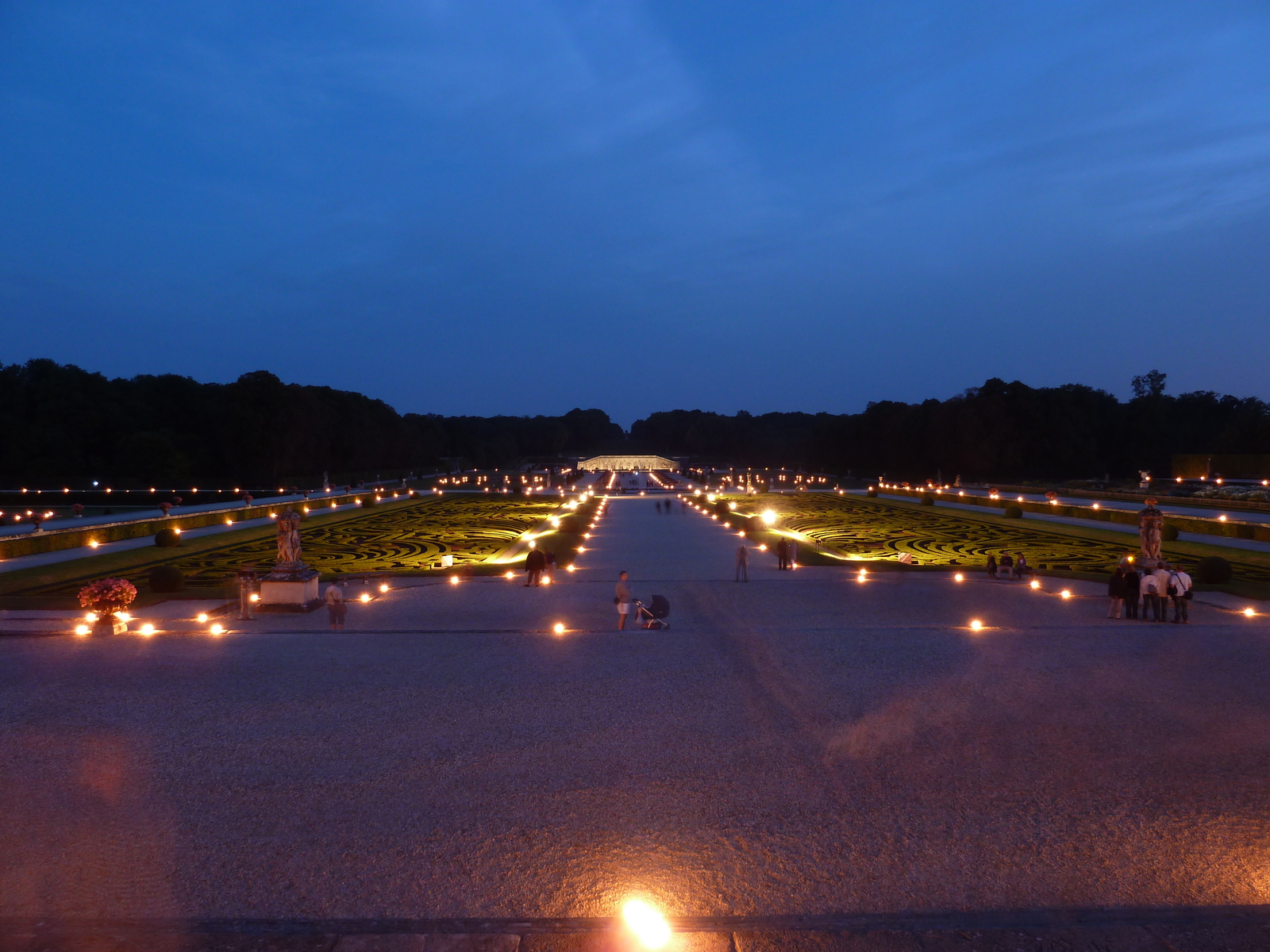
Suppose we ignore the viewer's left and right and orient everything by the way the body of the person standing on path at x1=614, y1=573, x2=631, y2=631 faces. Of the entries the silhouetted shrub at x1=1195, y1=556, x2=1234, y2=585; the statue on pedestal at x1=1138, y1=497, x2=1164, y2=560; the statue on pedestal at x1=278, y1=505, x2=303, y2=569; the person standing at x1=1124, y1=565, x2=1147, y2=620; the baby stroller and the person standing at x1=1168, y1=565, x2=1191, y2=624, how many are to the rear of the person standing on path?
1

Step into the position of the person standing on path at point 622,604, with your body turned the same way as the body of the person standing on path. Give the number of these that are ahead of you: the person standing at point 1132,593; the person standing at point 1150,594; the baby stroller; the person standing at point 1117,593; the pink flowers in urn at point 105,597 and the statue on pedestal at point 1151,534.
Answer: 5

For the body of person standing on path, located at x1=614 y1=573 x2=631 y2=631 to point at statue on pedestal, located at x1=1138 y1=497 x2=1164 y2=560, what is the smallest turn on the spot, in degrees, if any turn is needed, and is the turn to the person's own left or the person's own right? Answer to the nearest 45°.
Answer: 0° — they already face it

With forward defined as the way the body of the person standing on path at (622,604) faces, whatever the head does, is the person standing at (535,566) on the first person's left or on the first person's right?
on the first person's left

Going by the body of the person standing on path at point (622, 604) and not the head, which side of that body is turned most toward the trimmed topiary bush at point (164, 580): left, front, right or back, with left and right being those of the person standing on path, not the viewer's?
back

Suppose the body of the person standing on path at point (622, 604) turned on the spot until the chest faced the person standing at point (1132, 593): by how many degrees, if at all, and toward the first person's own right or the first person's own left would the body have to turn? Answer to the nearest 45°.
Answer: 0° — they already face them

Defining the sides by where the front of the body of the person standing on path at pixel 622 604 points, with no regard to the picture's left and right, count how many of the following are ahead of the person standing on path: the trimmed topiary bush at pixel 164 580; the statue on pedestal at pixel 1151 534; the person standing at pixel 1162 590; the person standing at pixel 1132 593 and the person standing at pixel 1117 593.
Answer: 4

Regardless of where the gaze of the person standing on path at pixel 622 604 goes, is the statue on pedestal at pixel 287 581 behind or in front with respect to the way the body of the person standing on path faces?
behind

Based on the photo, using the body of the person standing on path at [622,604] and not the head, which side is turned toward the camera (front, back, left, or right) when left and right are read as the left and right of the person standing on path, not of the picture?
right

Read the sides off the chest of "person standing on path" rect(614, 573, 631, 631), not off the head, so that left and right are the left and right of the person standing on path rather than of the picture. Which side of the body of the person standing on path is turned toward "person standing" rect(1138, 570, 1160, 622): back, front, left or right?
front

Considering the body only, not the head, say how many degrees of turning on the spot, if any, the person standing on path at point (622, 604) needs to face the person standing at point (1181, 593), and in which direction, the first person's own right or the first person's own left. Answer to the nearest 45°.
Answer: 0° — they already face them

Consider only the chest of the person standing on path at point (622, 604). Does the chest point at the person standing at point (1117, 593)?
yes

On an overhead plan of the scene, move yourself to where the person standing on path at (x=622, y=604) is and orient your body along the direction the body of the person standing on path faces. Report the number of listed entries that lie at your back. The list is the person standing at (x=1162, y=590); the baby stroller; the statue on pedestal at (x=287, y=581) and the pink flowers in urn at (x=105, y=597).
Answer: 2

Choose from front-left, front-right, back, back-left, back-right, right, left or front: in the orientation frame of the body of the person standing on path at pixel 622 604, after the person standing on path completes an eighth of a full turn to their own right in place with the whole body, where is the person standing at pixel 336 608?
back-right

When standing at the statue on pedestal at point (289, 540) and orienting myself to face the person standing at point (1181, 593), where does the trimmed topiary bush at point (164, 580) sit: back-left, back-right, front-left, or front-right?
back-left

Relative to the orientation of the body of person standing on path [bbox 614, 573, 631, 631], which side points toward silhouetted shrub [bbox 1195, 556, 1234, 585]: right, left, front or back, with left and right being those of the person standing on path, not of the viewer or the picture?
front

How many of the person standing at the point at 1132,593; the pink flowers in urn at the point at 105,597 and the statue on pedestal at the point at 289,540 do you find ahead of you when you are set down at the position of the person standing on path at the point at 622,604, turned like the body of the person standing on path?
1

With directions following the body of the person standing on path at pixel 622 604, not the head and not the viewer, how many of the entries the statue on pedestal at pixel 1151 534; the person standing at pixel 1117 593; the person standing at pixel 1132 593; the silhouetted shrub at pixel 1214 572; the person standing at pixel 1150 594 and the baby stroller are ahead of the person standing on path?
6
